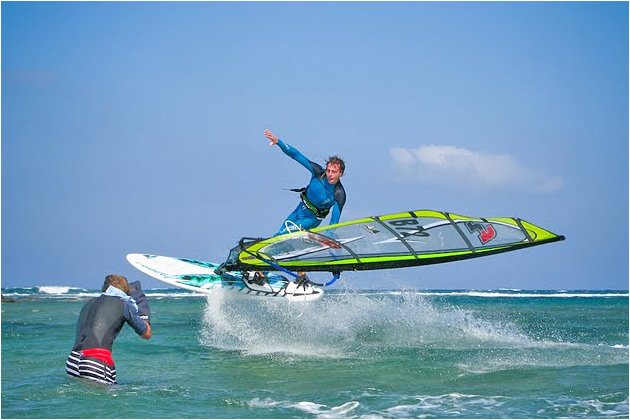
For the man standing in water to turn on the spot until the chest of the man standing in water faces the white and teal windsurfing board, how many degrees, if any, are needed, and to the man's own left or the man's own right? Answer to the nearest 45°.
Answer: approximately 45° to the man's own left

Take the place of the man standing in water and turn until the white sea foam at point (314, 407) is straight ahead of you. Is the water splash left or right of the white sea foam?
left

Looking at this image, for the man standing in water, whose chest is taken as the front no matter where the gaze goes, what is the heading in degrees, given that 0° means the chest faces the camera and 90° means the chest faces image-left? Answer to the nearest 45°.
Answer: approximately 225°

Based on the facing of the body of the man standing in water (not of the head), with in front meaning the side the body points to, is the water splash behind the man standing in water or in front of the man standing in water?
in front

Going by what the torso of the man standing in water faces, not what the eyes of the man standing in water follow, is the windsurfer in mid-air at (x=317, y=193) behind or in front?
in front
